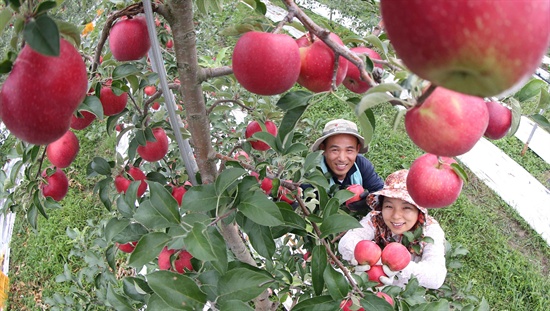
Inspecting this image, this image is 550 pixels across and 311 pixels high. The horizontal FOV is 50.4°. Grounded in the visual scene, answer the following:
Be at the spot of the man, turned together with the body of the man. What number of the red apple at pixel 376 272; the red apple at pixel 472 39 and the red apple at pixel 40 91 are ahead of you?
3

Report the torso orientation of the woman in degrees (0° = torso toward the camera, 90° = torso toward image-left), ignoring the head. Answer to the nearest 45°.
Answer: approximately 0°

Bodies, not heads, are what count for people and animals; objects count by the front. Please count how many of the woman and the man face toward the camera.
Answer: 2

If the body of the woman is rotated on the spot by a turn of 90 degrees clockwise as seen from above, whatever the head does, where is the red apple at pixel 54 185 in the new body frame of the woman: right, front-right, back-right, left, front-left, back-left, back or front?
front-left

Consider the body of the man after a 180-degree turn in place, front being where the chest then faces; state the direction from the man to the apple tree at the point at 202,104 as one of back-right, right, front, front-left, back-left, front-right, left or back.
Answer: back

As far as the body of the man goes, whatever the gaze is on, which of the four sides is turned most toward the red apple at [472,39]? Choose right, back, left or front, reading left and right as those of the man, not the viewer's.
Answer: front

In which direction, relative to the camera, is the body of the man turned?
toward the camera
